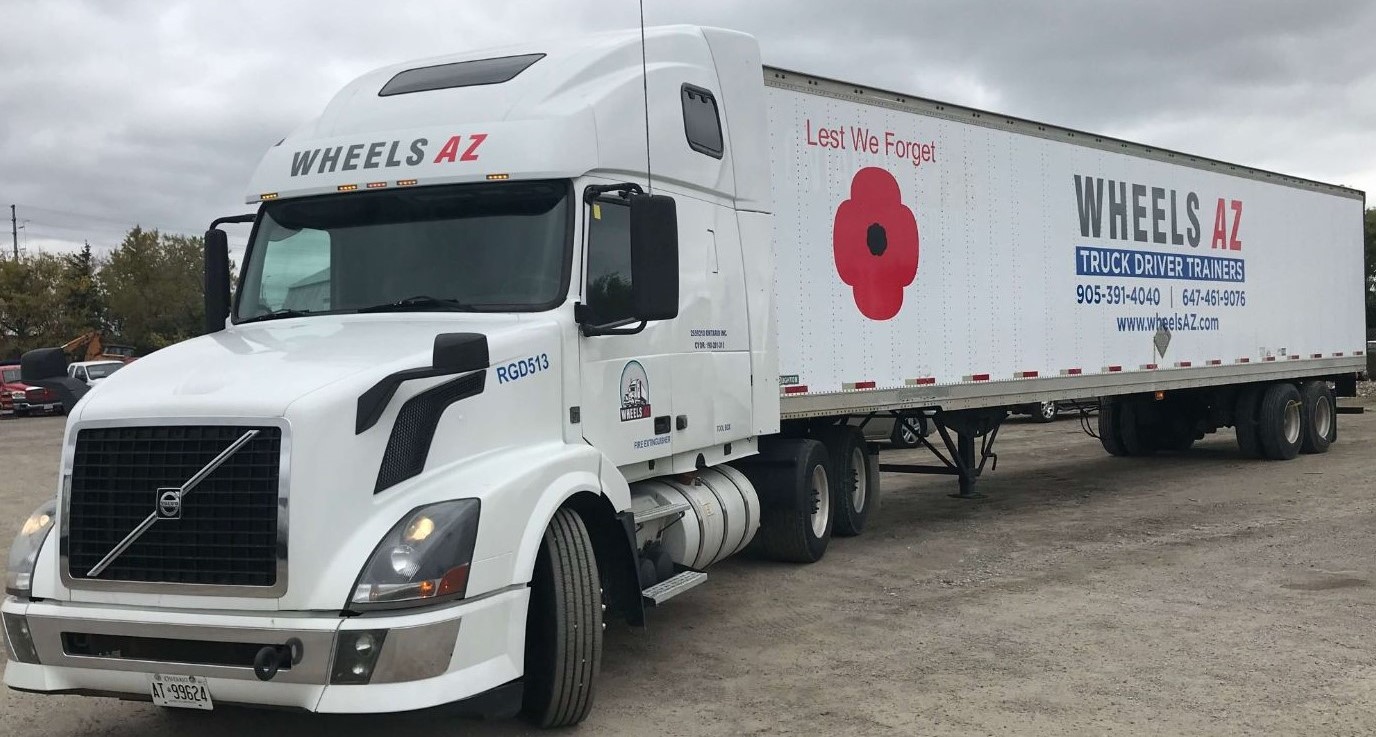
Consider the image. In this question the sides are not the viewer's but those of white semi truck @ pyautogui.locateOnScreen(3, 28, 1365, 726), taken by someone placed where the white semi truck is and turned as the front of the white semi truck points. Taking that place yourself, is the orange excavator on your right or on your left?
on your right

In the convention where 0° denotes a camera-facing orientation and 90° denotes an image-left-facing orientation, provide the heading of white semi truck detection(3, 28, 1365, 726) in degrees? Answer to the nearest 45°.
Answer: approximately 45°

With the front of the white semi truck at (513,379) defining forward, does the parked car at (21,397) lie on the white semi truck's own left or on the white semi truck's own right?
on the white semi truck's own right
